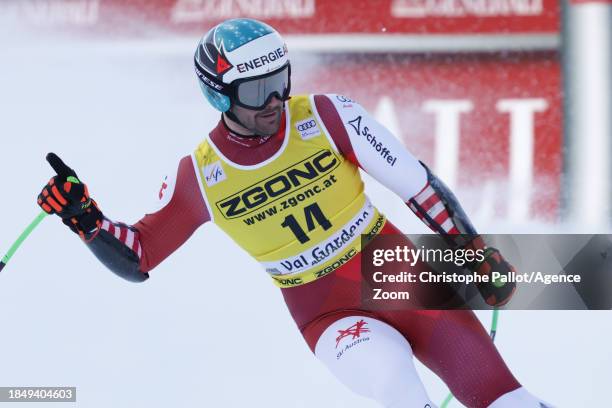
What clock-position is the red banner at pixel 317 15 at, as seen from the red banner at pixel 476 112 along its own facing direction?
the red banner at pixel 317 15 is roughly at 4 o'clock from the red banner at pixel 476 112.

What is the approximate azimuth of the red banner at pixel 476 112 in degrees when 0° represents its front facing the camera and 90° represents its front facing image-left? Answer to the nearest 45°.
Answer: approximately 0°

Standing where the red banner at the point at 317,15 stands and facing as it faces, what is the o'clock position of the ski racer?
The ski racer is roughly at 12 o'clock from the red banner.

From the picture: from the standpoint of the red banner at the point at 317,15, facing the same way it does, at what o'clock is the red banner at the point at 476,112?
the red banner at the point at 476,112 is roughly at 10 o'clock from the red banner at the point at 317,15.

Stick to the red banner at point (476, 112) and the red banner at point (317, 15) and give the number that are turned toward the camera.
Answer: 2

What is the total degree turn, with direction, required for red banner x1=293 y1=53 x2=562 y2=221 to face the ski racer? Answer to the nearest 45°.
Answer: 0° — it already faces them

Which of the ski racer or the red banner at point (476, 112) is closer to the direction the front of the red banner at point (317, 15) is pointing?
the ski racer

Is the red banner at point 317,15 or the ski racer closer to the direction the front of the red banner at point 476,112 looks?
the ski racer
